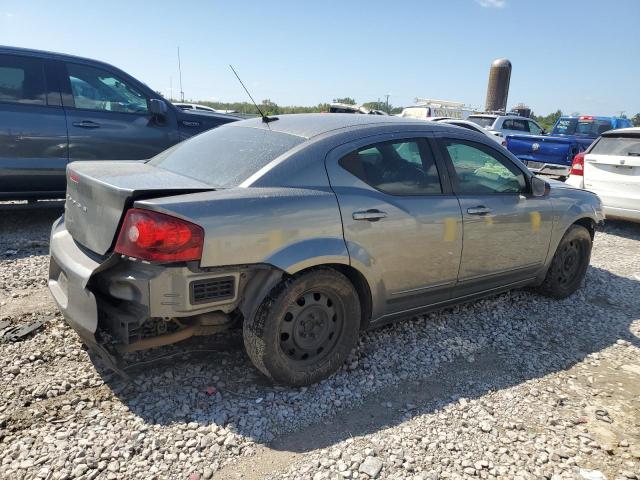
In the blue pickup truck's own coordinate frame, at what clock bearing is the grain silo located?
The grain silo is roughly at 10 o'clock from the blue pickup truck.

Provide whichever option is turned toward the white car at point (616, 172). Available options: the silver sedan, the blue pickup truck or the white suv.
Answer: the silver sedan

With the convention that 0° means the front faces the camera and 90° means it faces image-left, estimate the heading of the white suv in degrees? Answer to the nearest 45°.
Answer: approximately 225°

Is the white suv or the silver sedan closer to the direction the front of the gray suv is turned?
the white suv

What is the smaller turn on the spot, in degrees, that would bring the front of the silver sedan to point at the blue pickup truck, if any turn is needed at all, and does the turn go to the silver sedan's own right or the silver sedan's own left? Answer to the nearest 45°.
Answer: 0° — it already faces it

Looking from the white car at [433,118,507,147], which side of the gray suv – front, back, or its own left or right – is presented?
front

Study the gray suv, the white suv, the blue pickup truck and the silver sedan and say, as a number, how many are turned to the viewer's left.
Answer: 0

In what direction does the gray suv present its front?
to the viewer's right

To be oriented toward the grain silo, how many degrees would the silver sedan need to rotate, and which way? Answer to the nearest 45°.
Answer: approximately 45° to its left

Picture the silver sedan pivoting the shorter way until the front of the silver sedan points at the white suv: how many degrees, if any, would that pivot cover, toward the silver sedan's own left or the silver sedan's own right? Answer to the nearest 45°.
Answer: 0° — it already faces it

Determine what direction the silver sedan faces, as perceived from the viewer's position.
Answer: facing away from the viewer and to the right of the viewer

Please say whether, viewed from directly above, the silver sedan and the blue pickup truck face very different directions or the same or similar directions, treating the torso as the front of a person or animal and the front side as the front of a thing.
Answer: same or similar directions

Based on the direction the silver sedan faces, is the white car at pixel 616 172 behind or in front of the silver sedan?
in front

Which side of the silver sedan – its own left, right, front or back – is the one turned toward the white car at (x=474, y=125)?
front

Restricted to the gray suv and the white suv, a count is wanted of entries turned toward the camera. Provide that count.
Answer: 0

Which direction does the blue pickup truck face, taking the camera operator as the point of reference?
facing away from the viewer and to the right of the viewer
